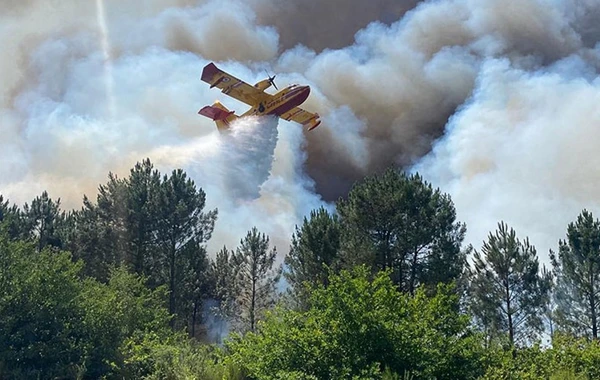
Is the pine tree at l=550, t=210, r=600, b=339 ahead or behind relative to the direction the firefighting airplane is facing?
ahead

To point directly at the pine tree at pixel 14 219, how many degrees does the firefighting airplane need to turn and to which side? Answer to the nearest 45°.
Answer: approximately 135° to its right

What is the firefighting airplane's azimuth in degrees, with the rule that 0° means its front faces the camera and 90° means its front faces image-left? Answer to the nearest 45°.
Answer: approximately 315°

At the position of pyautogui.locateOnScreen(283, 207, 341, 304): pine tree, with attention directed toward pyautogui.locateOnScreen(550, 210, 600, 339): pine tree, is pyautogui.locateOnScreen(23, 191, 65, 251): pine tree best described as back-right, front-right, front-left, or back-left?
back-left
